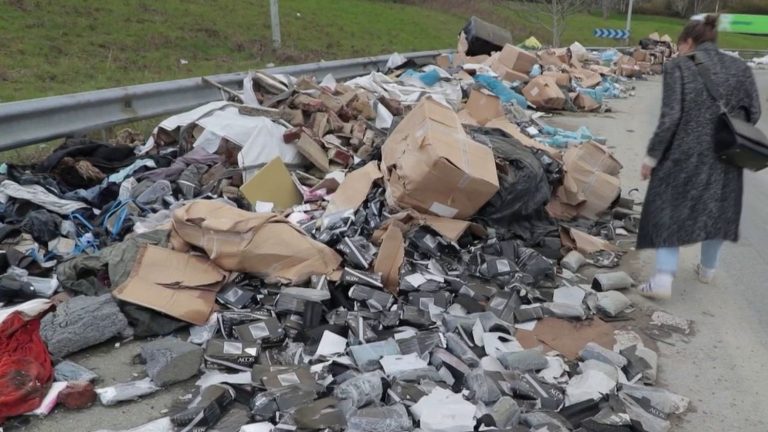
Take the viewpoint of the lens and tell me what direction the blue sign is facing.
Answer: facing the viewer

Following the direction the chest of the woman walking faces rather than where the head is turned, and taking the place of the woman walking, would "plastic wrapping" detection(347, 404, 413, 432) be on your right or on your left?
on your left

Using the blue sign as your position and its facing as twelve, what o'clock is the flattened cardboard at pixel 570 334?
The flattened cardboard is roughly at 12 o'clock from the blue sign.

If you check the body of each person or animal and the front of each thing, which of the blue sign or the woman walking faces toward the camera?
the blue sign

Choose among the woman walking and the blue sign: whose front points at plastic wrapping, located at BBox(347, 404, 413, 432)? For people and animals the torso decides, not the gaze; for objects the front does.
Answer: the blue sign

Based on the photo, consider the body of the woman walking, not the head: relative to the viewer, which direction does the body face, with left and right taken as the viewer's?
facing away from the viewer and to the left of the viewer

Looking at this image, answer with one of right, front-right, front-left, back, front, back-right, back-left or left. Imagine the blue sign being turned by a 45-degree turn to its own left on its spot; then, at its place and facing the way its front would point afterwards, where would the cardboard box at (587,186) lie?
front-right

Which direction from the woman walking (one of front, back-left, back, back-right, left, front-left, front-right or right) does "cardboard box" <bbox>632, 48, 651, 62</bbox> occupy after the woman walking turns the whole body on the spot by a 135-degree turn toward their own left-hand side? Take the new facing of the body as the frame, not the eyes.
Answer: back

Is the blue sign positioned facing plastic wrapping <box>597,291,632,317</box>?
yes

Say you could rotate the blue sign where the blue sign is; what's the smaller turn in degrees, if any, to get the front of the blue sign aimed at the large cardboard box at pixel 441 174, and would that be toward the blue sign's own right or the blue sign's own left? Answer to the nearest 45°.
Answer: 0° — it already faces it

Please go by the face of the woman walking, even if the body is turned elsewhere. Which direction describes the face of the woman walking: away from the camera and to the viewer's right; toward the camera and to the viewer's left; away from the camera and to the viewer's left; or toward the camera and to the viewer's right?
away from the camera and to the viewer's left

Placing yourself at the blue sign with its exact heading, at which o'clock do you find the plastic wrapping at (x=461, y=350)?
The plastic wrapping is roughly at 12 o'clock from the blue sign.

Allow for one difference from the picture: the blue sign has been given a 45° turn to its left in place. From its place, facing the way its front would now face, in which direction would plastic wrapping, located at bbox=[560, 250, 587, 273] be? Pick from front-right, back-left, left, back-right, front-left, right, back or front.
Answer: front-right

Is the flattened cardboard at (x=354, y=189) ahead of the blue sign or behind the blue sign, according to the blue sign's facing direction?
ahead

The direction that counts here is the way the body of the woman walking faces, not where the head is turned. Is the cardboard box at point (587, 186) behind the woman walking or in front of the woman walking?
in front

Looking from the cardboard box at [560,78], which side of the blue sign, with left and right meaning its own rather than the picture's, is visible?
front

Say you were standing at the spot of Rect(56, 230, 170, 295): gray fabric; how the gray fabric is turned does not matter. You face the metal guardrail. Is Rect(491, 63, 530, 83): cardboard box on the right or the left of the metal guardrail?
right

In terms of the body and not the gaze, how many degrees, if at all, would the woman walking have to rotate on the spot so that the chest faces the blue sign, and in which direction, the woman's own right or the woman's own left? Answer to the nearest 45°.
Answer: approximately 45° to the woman's own right

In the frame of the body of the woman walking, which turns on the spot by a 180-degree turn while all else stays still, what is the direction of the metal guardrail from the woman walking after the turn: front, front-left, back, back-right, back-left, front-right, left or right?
back-right

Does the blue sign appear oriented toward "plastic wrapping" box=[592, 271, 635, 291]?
yes

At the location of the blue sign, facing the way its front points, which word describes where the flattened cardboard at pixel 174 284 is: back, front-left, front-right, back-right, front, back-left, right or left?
front

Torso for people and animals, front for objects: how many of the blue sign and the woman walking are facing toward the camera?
1
